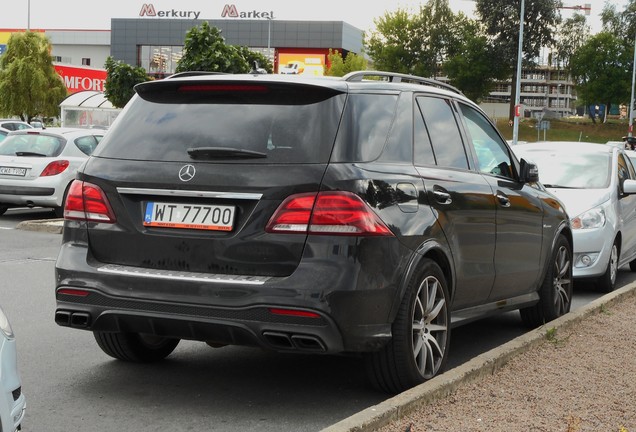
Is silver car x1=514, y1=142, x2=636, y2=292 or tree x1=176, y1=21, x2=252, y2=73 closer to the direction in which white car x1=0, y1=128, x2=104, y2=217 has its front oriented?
the tree

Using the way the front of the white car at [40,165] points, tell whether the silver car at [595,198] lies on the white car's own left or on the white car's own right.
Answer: on the white car's own right

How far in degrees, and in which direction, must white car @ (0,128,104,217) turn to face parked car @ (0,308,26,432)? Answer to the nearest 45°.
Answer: approximately 135° to its right

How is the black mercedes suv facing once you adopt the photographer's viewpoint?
facing away from the viewer and to the right of the viewer

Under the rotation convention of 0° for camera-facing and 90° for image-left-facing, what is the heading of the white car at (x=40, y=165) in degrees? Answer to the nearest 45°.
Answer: approximately 225°

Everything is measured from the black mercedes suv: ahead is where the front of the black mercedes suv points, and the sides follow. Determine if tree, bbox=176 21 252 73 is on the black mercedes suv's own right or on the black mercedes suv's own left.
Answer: on the black mercedes suv's own left
